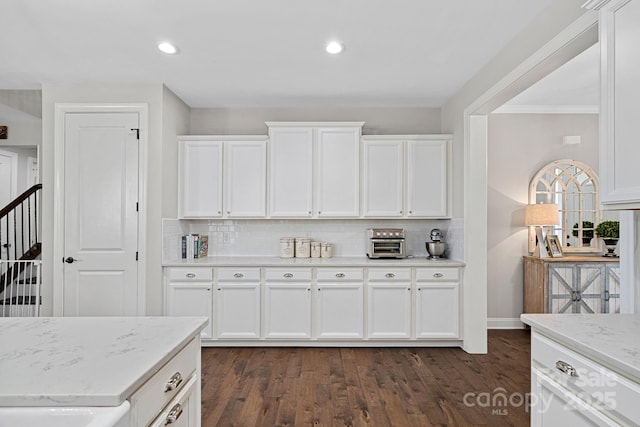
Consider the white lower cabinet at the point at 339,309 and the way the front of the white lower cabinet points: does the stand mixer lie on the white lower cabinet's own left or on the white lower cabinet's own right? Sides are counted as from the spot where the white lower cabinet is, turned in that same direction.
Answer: on the white lower cabinet's own left

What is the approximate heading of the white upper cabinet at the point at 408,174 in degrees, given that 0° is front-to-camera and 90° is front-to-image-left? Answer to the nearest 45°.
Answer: approximately 0°

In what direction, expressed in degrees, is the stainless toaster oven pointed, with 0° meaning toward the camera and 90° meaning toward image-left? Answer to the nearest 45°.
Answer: approximately 0°

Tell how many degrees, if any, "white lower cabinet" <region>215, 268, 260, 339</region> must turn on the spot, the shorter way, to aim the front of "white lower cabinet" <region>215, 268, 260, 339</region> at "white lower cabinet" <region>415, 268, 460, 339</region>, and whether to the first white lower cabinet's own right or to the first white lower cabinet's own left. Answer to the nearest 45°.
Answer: approximately 90° to the first white lower cabinet's own left

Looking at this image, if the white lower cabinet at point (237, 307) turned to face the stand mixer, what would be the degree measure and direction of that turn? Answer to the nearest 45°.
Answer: approximately 90° to its left

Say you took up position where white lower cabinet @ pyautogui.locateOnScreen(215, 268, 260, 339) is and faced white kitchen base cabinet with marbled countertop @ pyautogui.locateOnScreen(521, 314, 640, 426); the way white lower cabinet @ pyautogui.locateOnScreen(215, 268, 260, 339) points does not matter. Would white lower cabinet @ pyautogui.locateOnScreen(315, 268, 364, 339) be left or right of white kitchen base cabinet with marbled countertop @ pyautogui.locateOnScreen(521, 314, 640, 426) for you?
left

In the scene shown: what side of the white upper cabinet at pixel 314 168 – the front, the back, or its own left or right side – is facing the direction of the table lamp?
left
